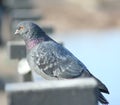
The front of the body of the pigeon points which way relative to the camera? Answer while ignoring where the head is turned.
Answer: to the viewer's left
